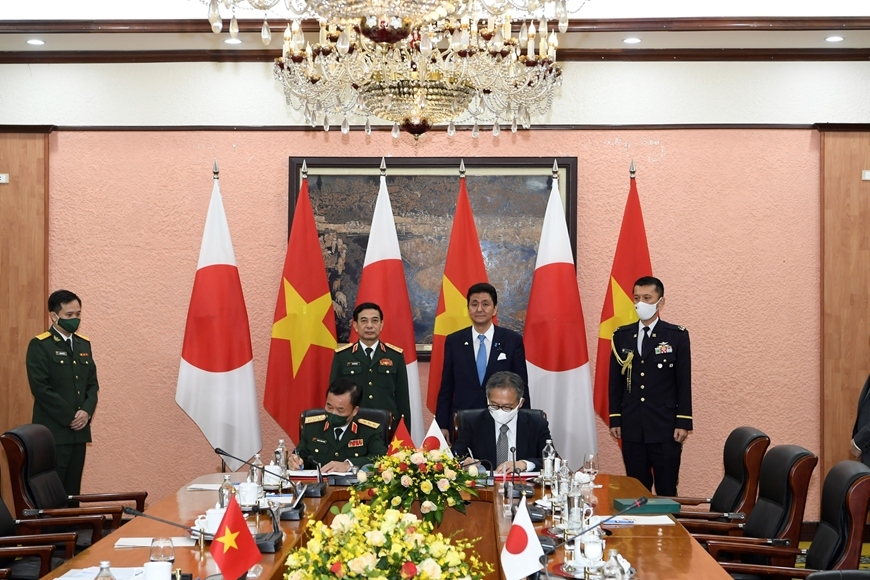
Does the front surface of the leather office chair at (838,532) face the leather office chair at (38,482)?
yes

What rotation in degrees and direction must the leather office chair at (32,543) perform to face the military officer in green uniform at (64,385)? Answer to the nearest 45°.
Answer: approximately 90° to its left

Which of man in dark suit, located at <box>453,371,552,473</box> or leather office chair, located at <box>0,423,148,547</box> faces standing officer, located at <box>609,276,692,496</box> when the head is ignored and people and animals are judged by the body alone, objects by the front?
the leather office chair

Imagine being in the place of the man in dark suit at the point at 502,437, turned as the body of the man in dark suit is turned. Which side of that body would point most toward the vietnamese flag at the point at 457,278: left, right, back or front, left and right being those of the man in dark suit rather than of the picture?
back

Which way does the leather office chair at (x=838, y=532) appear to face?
to the viewer's left

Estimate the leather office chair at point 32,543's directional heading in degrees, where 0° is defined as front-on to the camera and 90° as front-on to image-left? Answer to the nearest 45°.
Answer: approximately 270°

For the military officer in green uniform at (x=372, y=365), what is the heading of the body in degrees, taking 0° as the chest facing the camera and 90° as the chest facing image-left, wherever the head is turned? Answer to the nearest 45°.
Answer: approximately 0°

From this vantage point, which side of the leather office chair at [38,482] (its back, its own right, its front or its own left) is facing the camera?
right

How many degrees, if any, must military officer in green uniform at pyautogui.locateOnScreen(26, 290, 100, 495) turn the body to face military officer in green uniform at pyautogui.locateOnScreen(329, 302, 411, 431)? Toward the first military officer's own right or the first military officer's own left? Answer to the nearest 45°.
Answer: approximately 45° to the first military officer's own left

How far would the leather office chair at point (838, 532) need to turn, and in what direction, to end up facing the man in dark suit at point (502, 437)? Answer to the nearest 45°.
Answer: approximately 45° to its right
